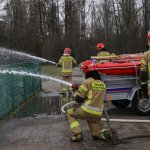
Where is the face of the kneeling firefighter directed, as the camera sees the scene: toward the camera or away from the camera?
away from the camera

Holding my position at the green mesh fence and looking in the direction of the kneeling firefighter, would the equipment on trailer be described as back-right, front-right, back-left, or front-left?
front-left

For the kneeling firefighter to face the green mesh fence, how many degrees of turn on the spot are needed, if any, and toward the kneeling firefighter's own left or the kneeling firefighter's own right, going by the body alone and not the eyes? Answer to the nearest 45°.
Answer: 0° — they already face it

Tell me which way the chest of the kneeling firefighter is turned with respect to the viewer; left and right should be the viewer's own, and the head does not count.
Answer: facing away from the viewer and to the left of the viewer

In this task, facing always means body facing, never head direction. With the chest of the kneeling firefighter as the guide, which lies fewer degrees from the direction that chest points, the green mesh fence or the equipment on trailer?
the green mesh fence

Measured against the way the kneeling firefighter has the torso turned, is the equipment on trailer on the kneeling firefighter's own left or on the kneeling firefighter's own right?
on the kneeling firefighter's own right
